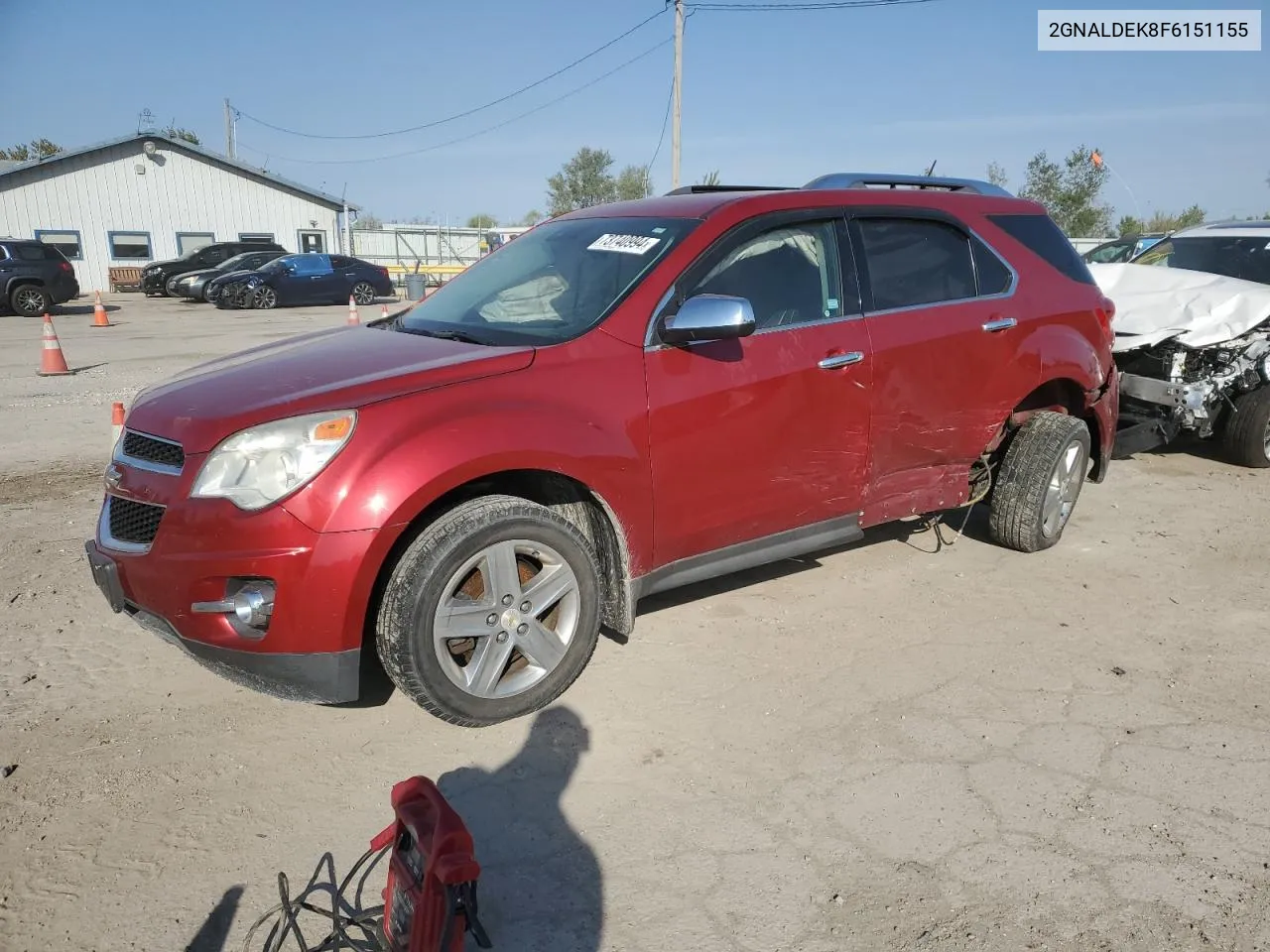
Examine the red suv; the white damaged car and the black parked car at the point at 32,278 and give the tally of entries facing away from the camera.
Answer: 0

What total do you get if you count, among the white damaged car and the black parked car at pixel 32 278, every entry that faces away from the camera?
0

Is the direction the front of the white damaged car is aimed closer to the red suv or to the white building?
the red suv

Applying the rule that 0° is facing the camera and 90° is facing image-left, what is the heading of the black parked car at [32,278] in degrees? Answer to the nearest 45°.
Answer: approximately 90°

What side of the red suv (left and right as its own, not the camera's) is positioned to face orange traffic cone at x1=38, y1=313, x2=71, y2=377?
right

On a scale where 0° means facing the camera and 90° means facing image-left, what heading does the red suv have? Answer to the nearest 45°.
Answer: approximately 45°

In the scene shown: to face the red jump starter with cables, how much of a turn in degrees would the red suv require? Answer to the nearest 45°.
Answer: approximately 45° to its left

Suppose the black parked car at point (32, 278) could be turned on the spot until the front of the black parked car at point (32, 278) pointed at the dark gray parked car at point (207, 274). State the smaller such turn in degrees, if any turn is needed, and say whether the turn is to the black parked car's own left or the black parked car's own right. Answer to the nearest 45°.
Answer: approximately 135° to the black parked car's own right

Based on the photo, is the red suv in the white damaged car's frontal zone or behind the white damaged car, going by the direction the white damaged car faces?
frontal zone

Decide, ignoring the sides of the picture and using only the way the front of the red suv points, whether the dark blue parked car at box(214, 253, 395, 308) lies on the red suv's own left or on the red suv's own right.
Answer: on the red suv's own right

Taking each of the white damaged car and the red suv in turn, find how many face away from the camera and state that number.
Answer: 0

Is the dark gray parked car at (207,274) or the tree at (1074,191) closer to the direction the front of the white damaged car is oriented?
the dark gray parked car

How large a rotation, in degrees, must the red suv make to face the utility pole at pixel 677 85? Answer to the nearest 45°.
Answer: approximately 135° to its right
